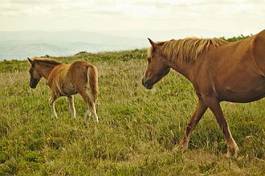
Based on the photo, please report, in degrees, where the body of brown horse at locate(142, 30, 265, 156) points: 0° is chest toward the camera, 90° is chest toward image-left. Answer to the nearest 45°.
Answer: approximately 90°

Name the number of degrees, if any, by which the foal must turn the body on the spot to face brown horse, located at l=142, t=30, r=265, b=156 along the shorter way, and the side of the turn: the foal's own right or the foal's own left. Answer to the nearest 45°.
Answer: approximately 180°

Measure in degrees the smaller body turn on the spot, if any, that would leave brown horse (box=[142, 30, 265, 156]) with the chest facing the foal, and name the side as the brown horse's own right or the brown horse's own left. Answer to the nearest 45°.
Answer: approximately 45° to the brown horse's own right

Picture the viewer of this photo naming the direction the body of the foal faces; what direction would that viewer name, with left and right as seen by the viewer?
facing away from the viewer and to the left of the viewer
